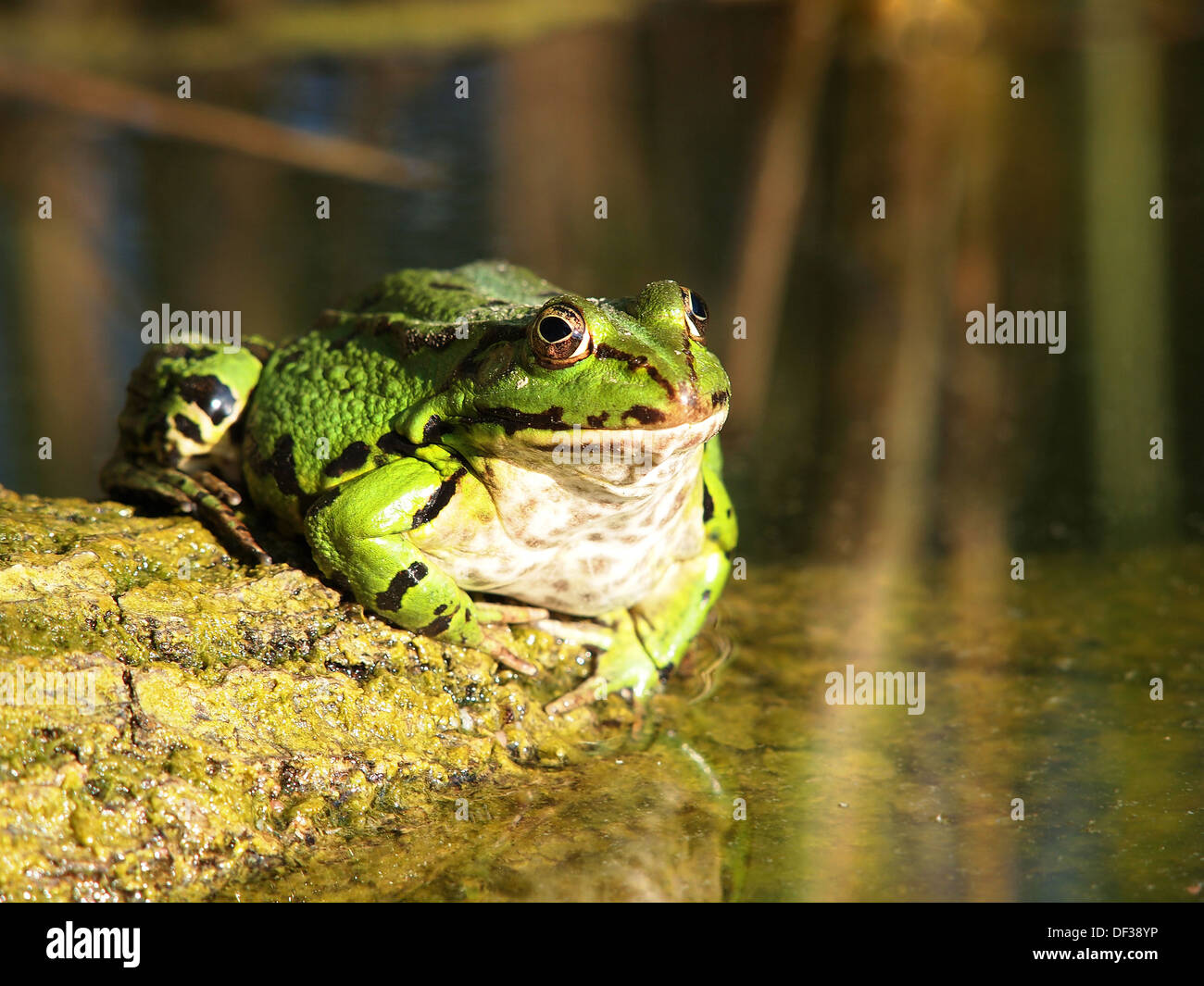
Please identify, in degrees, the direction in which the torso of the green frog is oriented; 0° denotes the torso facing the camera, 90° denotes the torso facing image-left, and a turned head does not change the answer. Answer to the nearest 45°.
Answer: approximately 315°
